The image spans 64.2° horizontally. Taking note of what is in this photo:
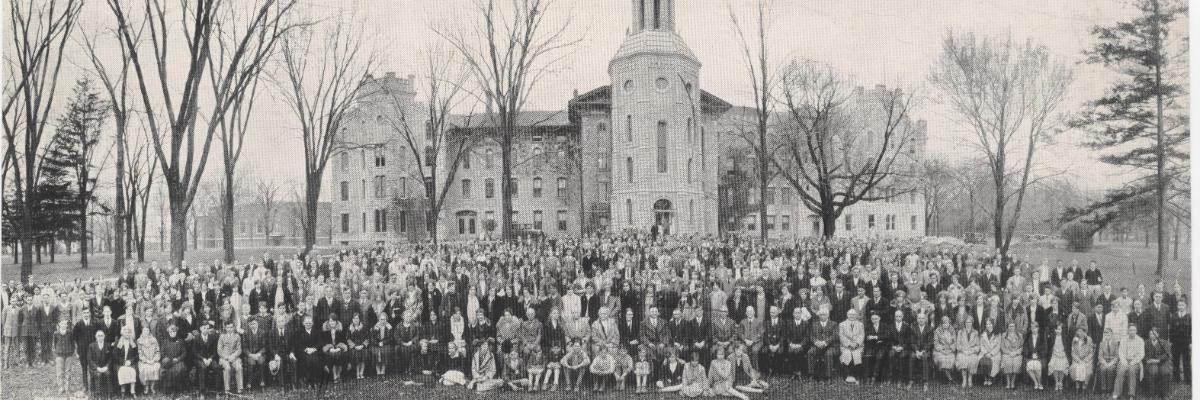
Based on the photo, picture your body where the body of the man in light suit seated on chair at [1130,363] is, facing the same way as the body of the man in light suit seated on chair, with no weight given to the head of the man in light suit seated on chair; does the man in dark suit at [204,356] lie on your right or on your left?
on your right

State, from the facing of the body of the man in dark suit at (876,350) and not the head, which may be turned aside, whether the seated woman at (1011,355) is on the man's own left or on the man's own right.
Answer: on the man's own left

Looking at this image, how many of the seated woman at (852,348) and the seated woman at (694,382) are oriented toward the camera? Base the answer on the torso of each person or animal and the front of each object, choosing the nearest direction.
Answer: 2

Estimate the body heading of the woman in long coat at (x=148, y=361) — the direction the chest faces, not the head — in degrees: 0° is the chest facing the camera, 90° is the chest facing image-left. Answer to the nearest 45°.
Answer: approximately 0°

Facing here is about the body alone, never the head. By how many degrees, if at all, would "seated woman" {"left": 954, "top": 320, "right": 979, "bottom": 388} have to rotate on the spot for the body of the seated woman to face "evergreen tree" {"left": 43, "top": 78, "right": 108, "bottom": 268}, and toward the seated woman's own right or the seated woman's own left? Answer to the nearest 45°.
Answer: approximately 90° to the seated woman's own right

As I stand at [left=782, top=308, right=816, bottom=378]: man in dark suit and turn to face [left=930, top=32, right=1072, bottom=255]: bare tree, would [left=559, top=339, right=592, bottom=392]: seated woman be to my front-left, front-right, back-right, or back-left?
back-left
